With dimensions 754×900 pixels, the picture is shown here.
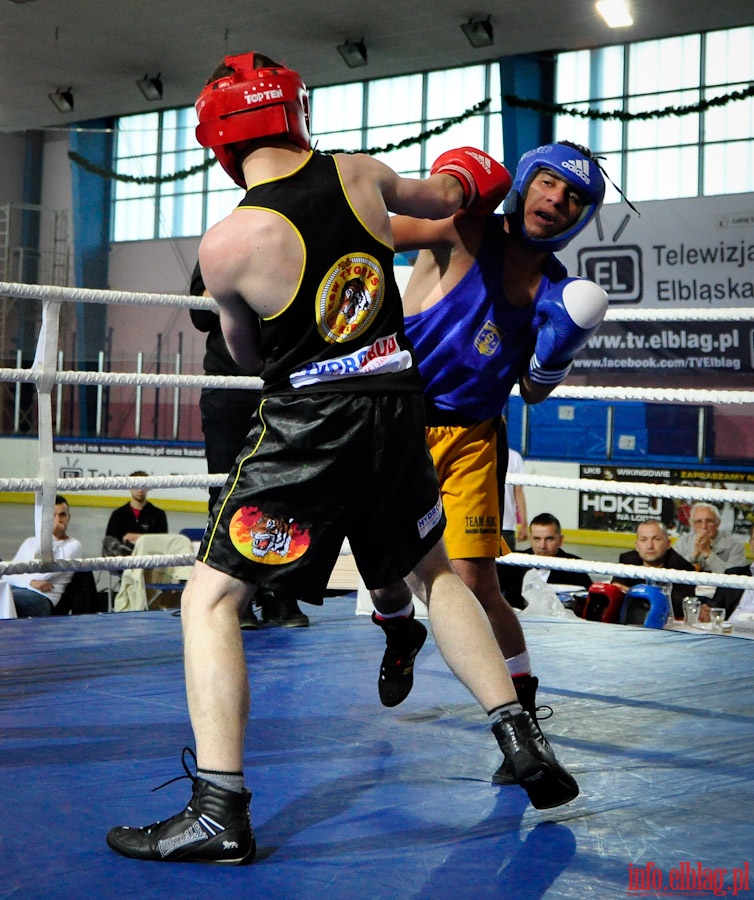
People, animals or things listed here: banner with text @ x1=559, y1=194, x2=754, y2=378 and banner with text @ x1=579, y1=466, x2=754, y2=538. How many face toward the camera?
2

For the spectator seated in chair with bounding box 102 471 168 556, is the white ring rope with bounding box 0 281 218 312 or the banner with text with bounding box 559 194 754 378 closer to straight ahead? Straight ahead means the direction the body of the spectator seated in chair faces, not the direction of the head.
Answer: the white ring rope

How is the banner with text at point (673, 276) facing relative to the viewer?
toward the camera

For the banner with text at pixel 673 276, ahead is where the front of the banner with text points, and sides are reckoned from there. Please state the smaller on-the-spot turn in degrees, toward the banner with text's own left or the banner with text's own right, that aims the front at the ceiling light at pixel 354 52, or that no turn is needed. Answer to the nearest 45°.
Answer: approximately 90° to the banner with text's own right

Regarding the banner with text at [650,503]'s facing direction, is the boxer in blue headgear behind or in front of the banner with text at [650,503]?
in front

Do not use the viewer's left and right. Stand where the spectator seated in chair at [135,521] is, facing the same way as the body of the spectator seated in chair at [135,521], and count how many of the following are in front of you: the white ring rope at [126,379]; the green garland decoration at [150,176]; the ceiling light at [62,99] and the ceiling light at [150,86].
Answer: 1

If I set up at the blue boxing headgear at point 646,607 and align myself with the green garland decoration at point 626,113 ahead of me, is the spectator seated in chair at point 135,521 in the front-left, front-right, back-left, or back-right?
front-left

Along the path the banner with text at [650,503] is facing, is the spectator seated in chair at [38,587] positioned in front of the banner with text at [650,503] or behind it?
in front

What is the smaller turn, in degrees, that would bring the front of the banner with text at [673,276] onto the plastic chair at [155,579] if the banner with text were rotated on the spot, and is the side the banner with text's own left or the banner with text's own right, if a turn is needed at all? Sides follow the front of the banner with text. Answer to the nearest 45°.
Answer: approximately 45° to the banner with text's own right

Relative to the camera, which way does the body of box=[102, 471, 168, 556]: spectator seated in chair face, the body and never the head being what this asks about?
toward the camera

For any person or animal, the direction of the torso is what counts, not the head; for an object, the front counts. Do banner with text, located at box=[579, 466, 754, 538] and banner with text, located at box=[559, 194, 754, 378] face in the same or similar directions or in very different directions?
same or similar directions

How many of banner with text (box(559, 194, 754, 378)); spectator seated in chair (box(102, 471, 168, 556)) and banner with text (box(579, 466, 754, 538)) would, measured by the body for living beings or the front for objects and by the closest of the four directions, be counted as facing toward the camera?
3

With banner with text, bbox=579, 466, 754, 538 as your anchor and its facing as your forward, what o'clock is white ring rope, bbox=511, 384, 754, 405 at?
The white ring rope is roughly at 12 o'clock from the banner with text.

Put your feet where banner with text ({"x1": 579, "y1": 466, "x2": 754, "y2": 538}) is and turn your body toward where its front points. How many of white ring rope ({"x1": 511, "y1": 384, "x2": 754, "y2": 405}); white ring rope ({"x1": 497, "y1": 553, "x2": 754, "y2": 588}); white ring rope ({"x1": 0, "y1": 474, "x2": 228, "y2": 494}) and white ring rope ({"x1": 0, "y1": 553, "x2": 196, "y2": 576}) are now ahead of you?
4

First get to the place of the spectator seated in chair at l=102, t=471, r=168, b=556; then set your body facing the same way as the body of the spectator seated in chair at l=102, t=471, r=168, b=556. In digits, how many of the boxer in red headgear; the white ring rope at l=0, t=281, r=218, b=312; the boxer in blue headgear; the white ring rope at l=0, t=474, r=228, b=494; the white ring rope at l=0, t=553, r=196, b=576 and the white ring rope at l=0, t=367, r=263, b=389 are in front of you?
6
